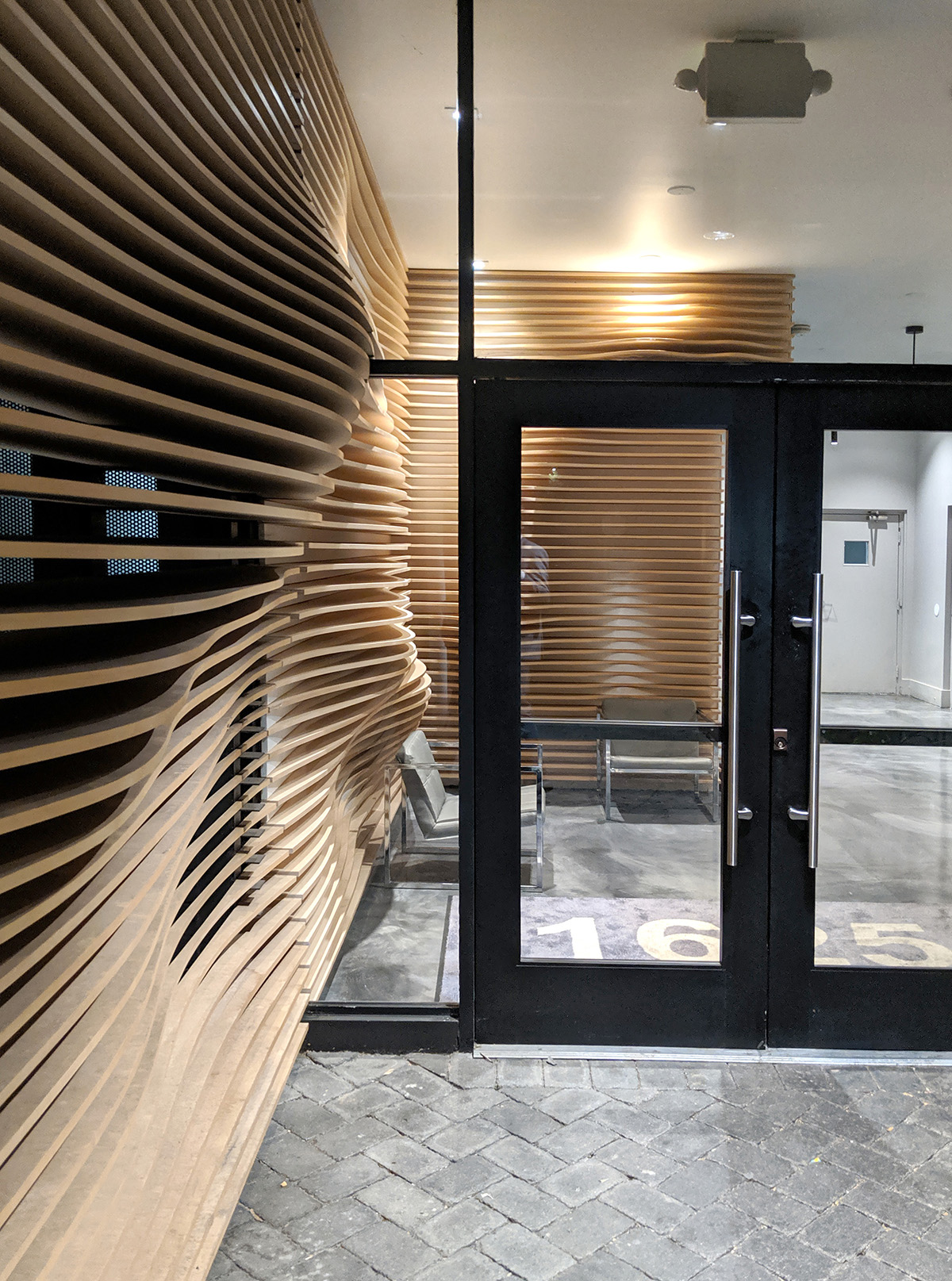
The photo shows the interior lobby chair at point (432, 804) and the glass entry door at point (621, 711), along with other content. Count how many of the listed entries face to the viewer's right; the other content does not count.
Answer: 1

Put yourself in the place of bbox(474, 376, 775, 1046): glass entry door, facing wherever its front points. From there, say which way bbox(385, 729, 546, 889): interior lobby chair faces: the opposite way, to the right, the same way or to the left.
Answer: to the left

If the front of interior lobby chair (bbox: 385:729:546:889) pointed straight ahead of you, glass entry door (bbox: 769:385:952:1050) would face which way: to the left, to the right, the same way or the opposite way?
to the right

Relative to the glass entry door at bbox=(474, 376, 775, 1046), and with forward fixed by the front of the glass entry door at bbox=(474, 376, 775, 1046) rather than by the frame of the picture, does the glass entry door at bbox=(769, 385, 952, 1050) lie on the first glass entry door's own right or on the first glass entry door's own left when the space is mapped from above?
on the first glass entry door's own left

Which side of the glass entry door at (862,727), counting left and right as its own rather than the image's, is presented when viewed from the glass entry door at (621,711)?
right

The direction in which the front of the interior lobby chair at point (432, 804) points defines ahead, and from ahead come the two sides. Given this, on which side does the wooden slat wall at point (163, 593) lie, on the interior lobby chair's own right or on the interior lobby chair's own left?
on the interior lobby chair's own right

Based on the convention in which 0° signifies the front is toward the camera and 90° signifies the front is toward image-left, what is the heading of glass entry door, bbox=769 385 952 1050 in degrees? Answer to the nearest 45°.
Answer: approximately 0°

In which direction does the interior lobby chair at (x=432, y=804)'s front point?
to the viewer's right
